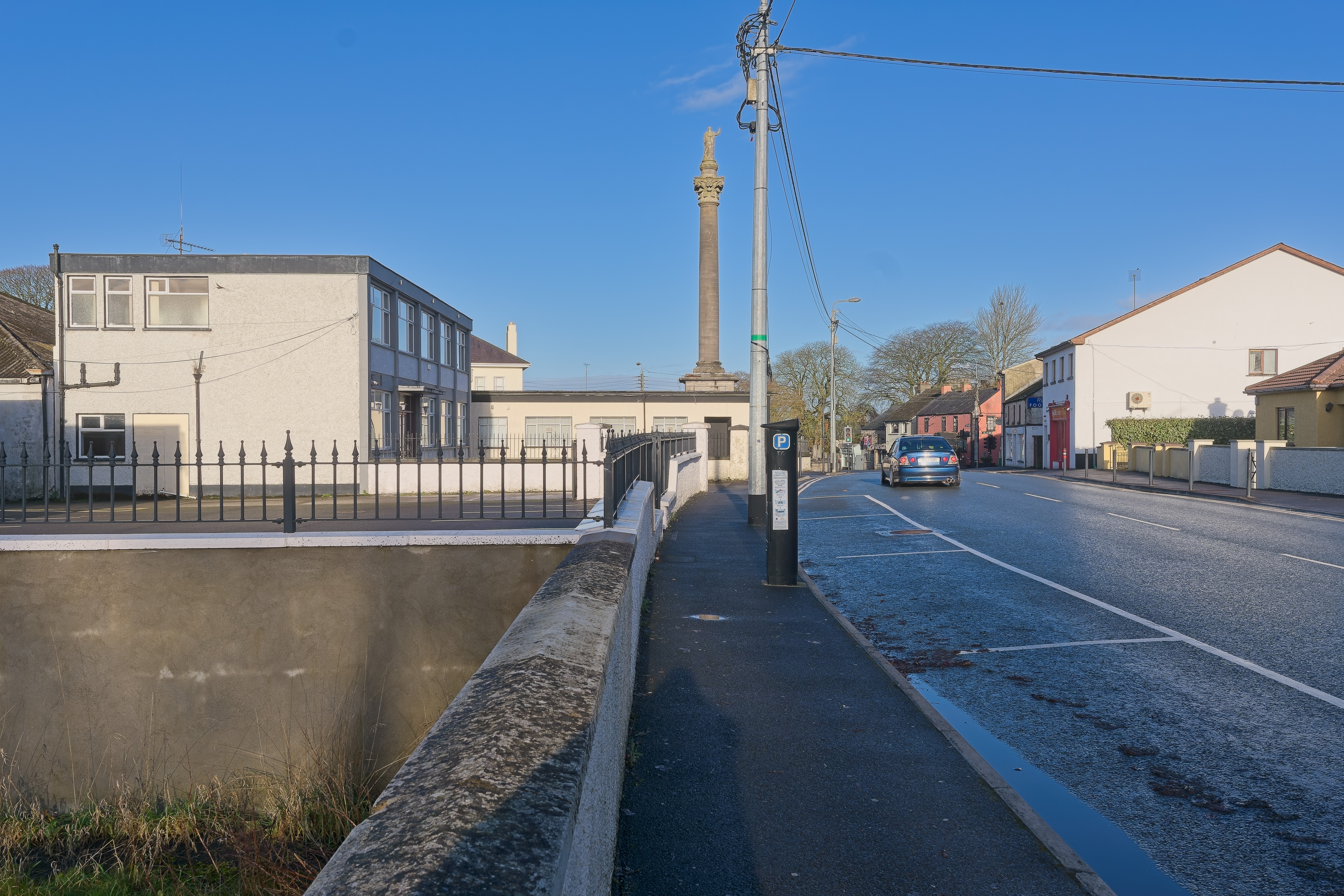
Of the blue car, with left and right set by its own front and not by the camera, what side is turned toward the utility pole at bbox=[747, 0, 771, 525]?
back

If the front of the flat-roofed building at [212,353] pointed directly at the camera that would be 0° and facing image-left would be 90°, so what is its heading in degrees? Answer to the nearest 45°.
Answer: approximately 270°

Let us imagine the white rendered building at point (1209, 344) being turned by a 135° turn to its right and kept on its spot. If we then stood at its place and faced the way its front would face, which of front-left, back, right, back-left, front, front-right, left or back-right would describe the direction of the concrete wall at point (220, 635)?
back-right

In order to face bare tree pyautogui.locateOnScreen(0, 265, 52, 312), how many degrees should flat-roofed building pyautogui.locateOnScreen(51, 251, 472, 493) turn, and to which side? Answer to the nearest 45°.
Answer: approximately 90° to its left

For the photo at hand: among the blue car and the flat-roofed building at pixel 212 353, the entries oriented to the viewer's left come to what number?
0

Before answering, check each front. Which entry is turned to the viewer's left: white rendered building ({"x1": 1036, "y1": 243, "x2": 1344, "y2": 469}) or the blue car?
the white rendered building

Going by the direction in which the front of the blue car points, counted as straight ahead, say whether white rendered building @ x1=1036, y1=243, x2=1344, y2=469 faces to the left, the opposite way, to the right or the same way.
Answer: to the left

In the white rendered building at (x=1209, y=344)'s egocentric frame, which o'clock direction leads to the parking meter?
The parking meter is roughly at 9 o'clock from the white rendered building.

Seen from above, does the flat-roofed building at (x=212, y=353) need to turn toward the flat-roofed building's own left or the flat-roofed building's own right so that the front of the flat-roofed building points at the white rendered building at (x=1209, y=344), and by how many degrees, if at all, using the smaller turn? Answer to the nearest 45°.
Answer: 0° — it already faces it

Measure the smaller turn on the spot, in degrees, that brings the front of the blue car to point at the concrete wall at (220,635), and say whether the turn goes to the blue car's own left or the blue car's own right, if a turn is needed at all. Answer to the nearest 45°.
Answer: approximately 180°

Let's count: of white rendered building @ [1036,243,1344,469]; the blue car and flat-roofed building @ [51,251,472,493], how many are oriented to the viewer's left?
1

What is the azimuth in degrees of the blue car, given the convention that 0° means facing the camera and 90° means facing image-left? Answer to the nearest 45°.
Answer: approximately 180°

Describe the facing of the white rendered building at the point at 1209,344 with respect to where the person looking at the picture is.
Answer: facing to the left of the viewer

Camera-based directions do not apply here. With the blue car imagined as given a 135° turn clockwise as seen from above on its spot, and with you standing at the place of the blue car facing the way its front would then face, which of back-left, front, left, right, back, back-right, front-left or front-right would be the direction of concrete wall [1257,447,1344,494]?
front-left
